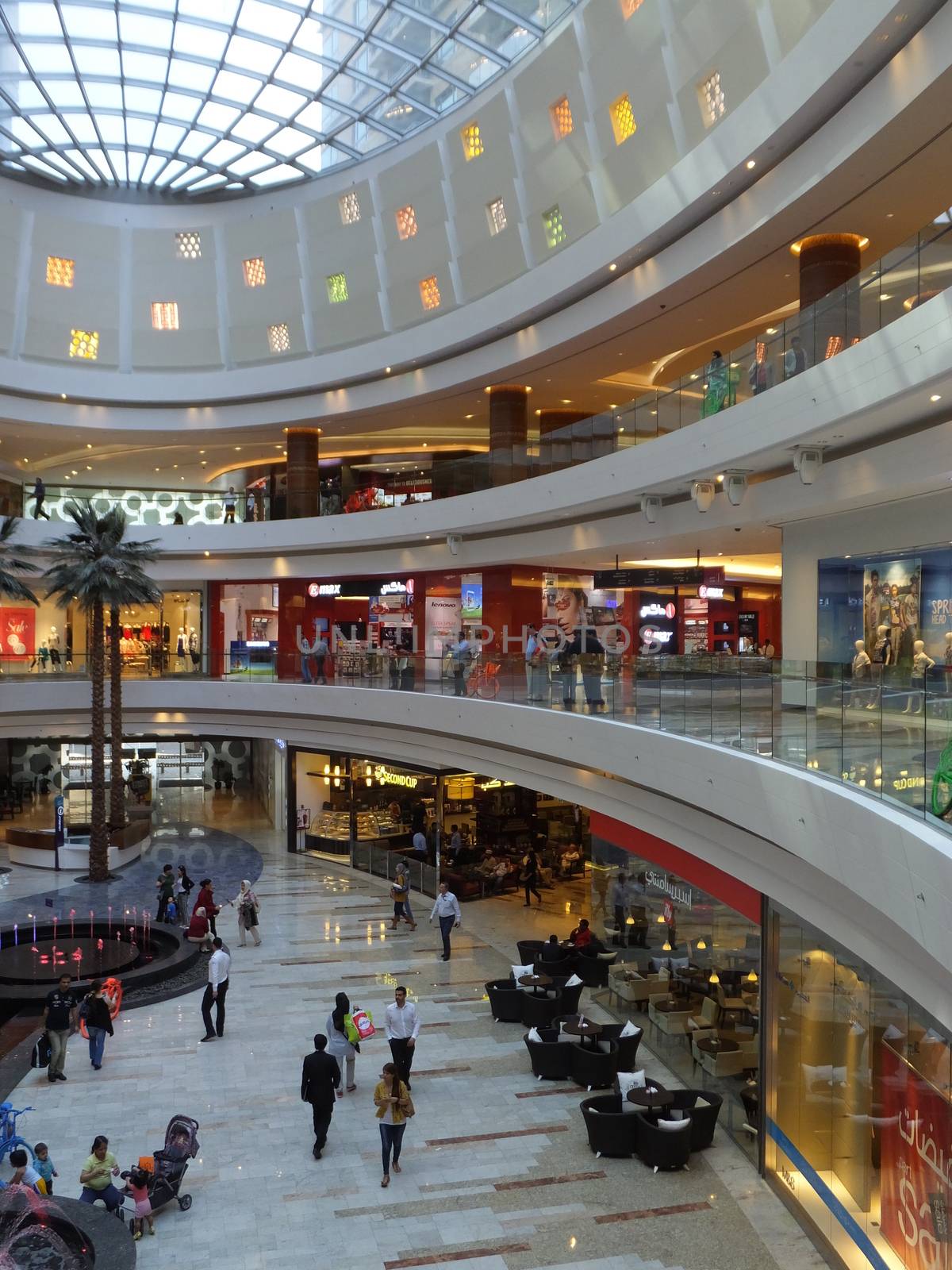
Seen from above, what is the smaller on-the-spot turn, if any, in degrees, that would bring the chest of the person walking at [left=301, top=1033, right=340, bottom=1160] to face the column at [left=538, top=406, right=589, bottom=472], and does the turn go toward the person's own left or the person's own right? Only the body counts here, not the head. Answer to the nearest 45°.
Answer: approximately 45° to the person's own right

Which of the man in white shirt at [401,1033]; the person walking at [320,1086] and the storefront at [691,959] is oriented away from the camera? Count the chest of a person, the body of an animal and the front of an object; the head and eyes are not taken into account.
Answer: the person walking

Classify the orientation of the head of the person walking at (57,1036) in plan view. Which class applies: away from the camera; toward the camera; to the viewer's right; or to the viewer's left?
toward the camera

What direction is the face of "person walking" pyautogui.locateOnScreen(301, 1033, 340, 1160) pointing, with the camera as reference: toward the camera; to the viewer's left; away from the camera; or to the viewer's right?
away from the camera

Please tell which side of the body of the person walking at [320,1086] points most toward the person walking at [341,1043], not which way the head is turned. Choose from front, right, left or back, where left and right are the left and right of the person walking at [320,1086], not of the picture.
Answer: front

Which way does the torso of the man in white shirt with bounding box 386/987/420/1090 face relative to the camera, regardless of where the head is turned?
toward the camera

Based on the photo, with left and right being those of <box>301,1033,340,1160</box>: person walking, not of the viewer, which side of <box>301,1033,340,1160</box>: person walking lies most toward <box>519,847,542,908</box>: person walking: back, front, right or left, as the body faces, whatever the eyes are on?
front

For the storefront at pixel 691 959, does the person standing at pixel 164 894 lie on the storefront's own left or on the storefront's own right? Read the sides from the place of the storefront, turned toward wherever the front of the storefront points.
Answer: on the storefront's own right

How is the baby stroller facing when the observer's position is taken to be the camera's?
facing the viewer and to the left of the viewer

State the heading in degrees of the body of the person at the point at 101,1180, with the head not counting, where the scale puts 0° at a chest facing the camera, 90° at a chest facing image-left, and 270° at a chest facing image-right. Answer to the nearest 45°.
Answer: approximately 315°

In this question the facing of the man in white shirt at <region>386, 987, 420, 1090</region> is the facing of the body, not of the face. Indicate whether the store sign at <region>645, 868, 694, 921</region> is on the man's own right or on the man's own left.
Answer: on the man's own left

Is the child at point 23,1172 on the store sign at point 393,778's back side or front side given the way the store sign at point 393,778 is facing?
on the front side
